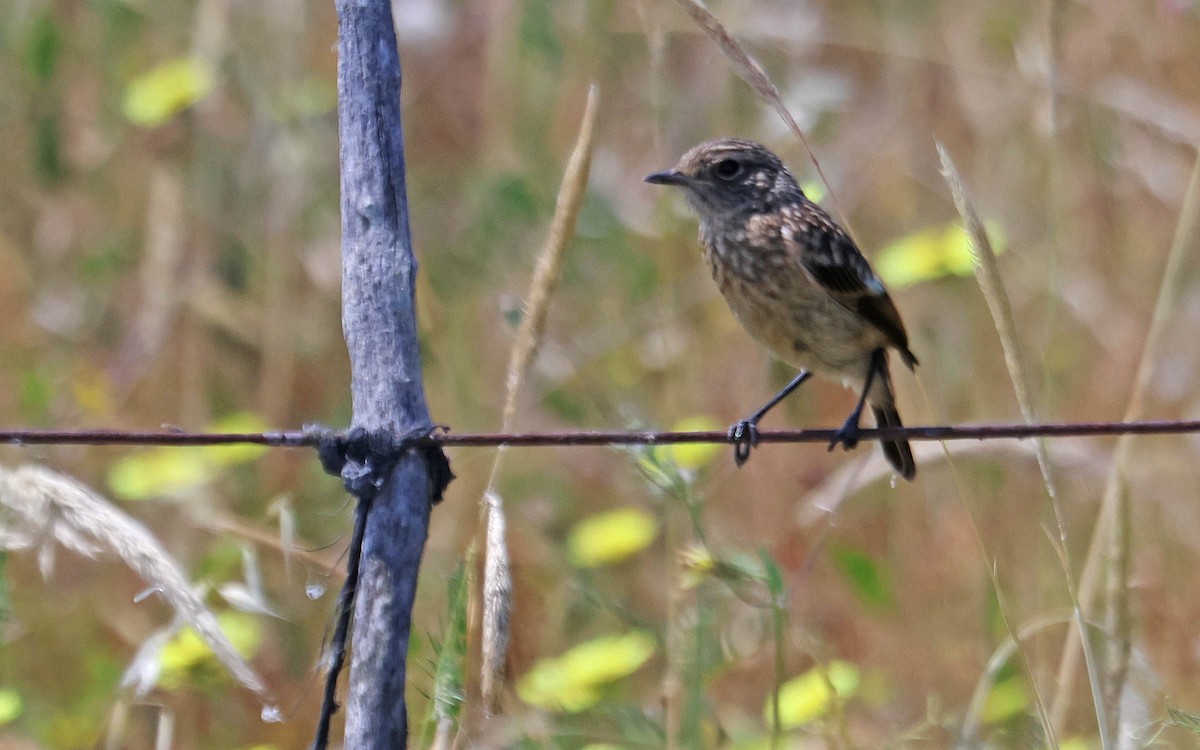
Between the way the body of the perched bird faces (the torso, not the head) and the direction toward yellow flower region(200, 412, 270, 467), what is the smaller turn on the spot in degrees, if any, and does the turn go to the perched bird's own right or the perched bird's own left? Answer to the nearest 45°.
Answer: approximately 45° to the perched bird's own right

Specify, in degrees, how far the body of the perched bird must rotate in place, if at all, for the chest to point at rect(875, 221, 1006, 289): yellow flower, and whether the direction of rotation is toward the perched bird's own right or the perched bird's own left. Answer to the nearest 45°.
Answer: approximately 180°

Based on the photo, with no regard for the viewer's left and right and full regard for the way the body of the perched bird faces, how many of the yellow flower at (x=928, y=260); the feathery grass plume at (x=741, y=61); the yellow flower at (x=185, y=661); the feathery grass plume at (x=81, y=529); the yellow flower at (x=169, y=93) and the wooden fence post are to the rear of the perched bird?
1

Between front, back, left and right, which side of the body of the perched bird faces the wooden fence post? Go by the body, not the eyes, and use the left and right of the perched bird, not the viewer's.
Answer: front

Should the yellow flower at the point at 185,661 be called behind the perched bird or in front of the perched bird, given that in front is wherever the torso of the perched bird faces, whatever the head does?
in front

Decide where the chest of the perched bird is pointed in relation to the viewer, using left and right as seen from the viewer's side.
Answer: facing the viewer and to the left of the viewer

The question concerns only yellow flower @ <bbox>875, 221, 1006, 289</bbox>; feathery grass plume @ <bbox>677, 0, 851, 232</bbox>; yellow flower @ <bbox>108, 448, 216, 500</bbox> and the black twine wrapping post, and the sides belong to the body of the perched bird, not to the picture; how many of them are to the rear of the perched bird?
1

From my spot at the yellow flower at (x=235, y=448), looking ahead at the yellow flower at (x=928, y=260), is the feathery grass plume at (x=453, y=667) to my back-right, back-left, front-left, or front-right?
front-right
